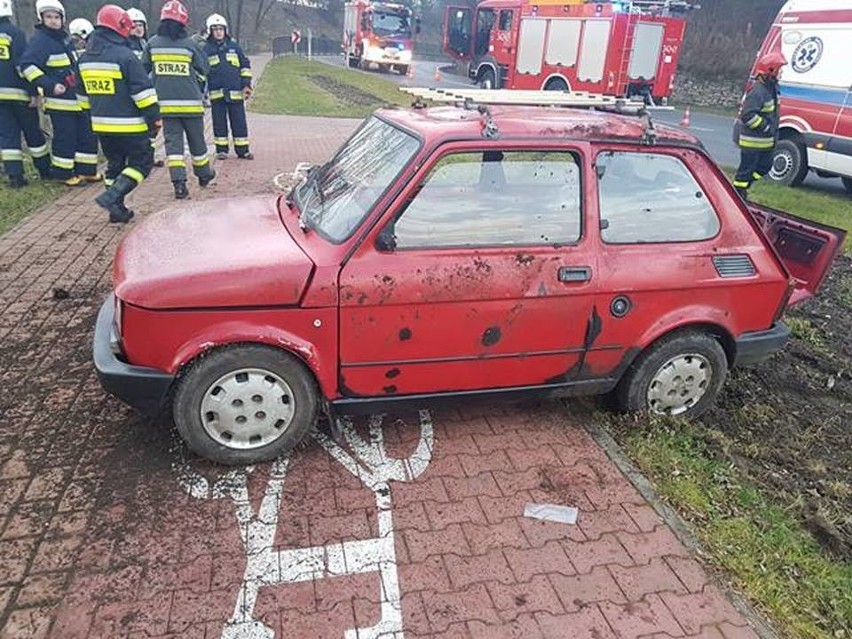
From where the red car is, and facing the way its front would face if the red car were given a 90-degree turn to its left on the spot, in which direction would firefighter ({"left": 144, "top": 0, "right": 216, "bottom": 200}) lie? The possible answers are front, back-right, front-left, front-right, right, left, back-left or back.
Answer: back-right

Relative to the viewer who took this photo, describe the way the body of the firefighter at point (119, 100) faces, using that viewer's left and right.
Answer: facing away from the viewer and to the right of the viewer

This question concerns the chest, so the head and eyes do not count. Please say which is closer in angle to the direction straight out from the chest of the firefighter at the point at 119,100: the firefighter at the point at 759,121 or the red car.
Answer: the firefighter

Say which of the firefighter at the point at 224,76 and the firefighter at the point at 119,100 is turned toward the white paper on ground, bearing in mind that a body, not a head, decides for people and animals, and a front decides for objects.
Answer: the firefighter at the point at 224,76

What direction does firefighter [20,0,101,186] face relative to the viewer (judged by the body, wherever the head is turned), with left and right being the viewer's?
facing the viewer and to the right of the viewer

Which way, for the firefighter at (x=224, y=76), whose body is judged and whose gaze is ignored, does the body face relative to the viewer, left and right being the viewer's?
facing the viewer

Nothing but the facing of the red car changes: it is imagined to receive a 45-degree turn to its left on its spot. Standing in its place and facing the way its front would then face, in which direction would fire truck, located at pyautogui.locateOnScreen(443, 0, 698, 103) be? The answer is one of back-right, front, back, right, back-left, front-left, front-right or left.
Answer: back-right

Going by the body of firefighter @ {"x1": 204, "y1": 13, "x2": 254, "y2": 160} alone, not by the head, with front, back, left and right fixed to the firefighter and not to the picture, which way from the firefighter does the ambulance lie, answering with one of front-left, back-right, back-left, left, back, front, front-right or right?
left

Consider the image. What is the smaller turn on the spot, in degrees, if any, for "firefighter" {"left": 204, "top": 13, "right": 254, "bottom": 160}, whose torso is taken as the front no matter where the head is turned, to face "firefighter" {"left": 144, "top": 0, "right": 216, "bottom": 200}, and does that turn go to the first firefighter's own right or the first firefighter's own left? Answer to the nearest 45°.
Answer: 0° — they already face them

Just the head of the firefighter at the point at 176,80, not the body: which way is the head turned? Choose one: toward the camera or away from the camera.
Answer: away from the camera

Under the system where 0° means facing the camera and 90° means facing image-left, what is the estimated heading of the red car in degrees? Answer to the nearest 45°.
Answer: approximately 90°

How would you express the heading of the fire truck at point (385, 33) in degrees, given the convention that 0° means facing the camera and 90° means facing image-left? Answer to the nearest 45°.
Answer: approximately 315°

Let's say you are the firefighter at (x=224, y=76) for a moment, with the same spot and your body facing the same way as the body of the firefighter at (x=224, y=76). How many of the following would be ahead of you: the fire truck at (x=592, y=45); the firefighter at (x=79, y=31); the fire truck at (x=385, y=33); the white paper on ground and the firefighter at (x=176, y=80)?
2

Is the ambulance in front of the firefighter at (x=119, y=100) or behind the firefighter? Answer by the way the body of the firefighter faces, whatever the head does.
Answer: in front

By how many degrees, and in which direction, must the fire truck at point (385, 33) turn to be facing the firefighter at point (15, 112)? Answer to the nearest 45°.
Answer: approximately 45° to its right
